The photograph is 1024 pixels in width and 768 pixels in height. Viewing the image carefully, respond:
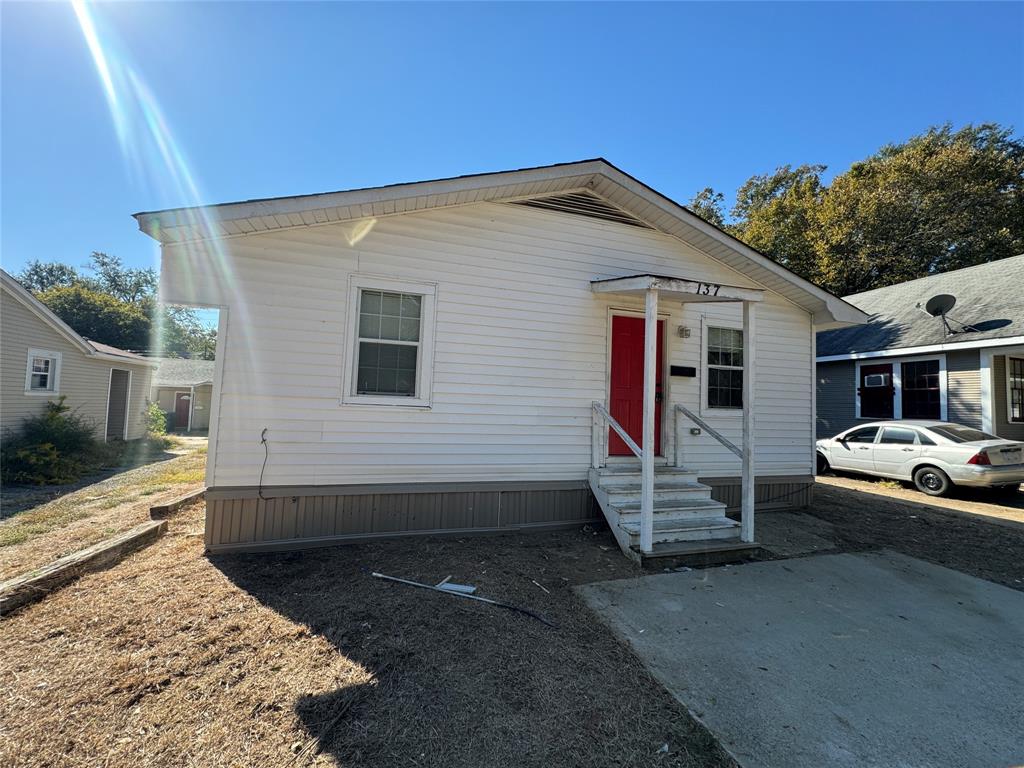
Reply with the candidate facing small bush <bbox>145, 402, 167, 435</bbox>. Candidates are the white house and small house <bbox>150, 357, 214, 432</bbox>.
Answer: the small house

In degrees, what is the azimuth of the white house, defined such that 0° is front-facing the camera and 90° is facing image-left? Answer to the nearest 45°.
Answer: approximately 315°

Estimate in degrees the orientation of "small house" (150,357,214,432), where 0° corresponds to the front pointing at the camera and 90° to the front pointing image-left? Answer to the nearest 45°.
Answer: approximately 0°

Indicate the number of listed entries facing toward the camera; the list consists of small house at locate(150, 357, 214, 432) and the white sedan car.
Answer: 1

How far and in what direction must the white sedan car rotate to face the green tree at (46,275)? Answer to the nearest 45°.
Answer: approximately 45° to its left

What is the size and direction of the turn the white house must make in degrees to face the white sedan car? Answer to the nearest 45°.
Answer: approximately 45° to its left

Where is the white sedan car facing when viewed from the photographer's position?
facing away from the viewer and to the left of the viewer
